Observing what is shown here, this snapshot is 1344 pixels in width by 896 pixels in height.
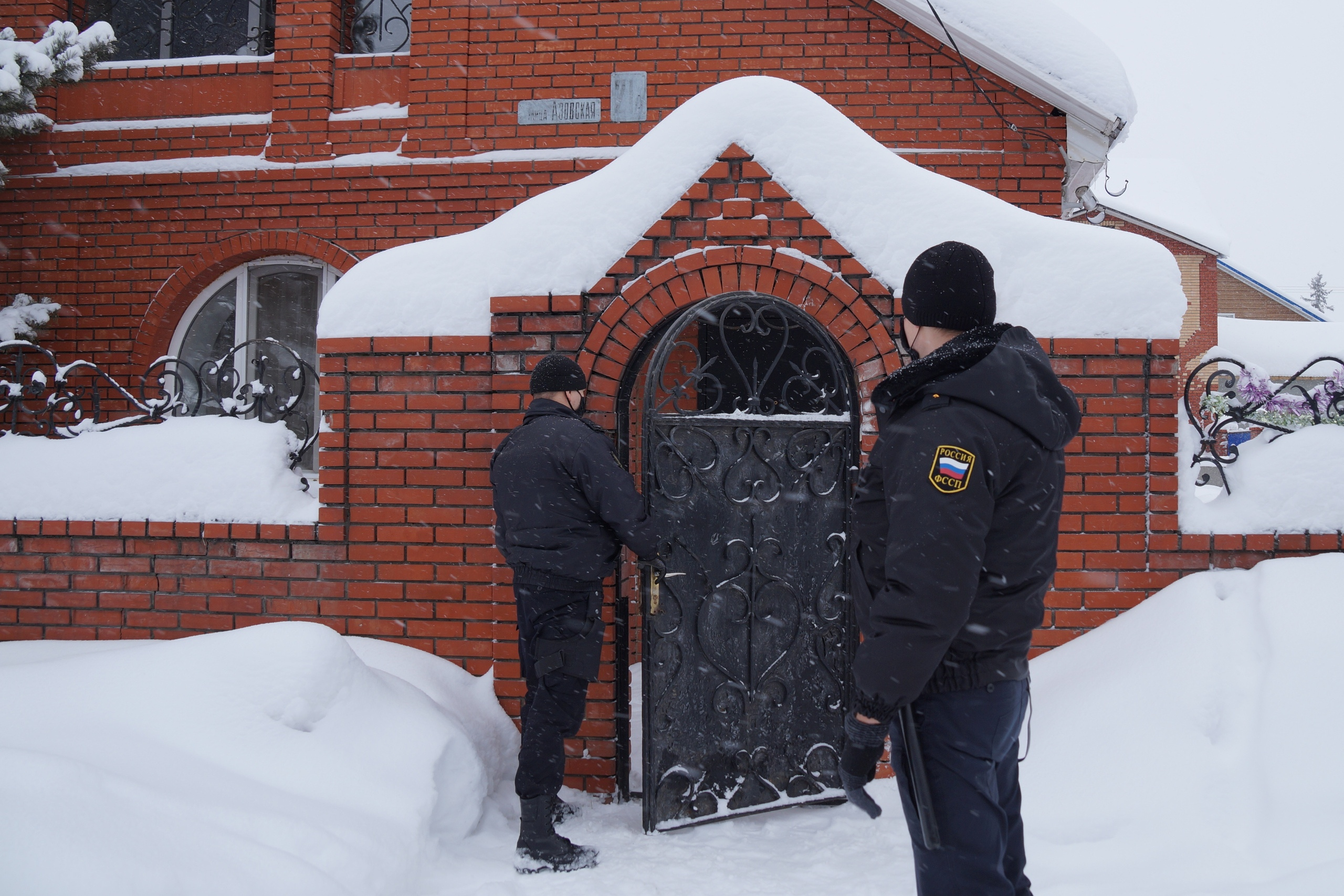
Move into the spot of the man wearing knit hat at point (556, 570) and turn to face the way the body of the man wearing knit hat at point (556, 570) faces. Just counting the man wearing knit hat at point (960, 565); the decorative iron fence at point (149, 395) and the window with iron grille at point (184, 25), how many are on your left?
2

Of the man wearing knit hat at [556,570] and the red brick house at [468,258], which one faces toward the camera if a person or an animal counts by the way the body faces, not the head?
the red brick house

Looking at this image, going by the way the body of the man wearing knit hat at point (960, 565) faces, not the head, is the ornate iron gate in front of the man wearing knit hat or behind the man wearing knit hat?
in front

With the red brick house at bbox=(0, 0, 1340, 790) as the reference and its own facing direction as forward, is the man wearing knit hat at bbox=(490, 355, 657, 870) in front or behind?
in front

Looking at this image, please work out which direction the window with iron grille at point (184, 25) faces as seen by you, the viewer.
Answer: facing the viewer

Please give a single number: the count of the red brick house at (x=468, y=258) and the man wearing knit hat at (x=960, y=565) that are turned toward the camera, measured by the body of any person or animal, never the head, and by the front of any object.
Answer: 1

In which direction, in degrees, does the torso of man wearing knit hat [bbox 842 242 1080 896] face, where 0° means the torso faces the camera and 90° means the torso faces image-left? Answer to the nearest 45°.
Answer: approximately 135°

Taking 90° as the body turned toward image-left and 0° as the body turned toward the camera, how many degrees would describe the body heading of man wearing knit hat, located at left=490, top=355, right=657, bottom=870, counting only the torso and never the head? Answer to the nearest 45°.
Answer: approximately 225°

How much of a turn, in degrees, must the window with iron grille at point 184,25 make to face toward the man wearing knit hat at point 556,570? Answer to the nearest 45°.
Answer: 0° — it already faces them

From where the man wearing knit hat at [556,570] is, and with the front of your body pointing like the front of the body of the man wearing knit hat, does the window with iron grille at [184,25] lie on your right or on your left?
on your left

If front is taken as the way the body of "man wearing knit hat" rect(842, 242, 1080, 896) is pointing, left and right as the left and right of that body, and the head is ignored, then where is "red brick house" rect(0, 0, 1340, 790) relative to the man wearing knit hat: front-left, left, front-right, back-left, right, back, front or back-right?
front

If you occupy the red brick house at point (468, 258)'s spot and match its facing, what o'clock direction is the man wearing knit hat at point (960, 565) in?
The man wearing knit hat is roughly at 11 o'clock from the red brick house.

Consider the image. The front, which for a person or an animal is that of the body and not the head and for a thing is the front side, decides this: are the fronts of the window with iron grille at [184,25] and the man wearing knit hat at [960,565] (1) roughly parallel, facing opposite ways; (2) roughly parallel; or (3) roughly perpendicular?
roughly parallel, facing opposite ways

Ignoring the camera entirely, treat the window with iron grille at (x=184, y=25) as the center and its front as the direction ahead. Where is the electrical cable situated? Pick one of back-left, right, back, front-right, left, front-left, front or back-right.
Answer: front-left
